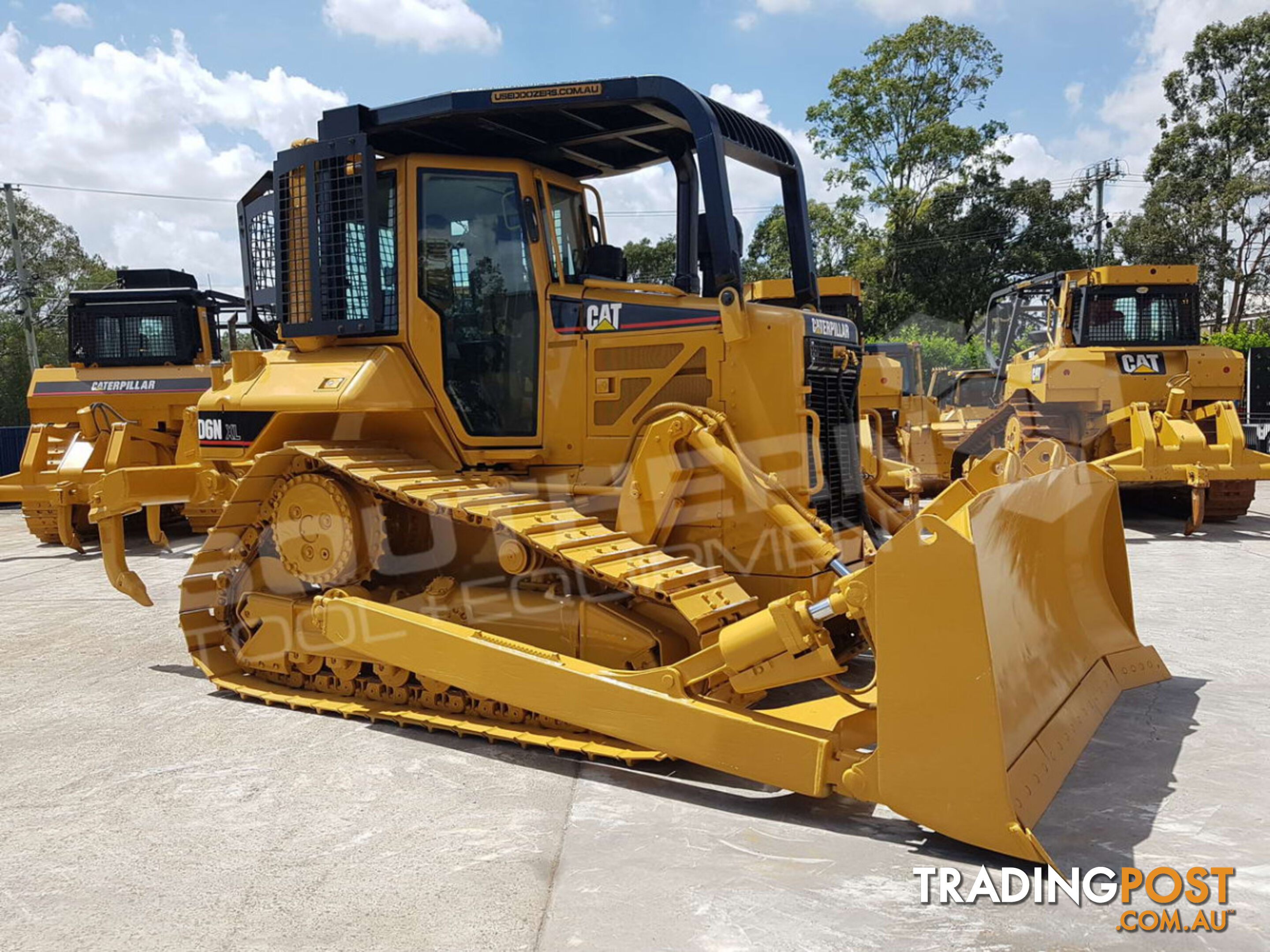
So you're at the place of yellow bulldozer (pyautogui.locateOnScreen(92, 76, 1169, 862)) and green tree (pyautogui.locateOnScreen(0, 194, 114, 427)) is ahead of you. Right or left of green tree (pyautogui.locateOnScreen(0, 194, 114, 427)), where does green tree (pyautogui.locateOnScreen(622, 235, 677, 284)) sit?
right

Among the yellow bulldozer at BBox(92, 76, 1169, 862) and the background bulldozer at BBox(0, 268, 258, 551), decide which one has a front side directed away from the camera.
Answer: the background bulldozer

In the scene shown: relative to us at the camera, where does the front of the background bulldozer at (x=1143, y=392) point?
facing away from the viewer and to the left of the viewer

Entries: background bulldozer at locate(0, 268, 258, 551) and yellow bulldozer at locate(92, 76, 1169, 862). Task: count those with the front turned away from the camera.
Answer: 1

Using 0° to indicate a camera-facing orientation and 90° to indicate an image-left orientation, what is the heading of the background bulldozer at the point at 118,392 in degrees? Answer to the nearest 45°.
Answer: approximately 180°

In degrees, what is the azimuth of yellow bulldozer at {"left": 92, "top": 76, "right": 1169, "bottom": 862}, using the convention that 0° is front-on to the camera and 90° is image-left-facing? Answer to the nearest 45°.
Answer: approximately 315°

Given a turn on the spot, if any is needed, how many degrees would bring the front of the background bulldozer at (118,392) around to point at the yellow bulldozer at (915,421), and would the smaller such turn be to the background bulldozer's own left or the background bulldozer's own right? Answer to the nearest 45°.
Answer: approximately 90° to the background bulldozer's own right

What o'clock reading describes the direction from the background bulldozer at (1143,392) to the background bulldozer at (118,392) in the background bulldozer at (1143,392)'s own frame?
the background bulldozer at (118,392) is roughly at 10 o'clock from the background bulldozer at (1143,392).

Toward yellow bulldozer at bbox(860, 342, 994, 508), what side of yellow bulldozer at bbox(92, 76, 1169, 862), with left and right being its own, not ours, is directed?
left

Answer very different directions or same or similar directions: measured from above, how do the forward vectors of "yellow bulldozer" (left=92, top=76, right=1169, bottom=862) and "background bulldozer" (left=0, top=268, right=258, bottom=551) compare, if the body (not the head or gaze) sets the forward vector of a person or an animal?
very different directions
